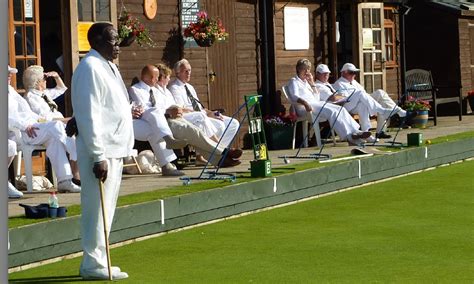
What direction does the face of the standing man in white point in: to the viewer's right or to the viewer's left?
to the viewer's right

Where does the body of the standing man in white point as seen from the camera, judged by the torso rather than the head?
to the viewer's right

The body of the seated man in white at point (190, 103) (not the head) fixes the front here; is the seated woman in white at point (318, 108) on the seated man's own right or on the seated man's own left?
on the seated man's own left

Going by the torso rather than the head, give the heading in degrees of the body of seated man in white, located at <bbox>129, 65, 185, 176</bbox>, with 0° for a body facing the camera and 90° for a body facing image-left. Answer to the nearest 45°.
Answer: approximately 315°

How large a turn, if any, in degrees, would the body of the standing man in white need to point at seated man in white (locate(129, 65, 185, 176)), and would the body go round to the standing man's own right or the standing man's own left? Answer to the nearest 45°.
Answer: approximately 90° to the standing man's own left

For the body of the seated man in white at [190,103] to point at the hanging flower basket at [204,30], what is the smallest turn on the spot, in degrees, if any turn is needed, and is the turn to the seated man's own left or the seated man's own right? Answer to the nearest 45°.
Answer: approximately 135° to the seated man's own left
